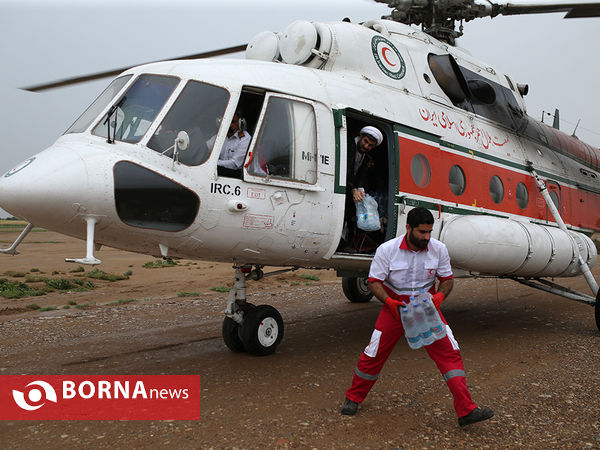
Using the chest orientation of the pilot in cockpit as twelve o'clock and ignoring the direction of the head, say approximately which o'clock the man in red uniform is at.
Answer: The man in red uniform is roughly at 9 o'clock from the pilot in cockpit.

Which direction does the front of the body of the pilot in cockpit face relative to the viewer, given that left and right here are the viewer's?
facing the viewer and to the left of the viewer

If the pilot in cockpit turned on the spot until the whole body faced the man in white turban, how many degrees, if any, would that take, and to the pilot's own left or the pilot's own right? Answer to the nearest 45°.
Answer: approximately 180°

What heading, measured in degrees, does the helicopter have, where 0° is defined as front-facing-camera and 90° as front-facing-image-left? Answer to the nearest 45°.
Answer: approximately 45°

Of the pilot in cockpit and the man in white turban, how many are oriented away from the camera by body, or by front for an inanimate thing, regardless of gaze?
0

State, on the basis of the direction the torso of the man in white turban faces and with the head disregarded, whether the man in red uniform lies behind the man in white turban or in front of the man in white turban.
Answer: in front

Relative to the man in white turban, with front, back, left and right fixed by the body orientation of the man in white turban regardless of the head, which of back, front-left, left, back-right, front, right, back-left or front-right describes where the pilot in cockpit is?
front-right

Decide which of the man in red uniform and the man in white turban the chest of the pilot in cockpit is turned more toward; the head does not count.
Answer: the man in red uniform
